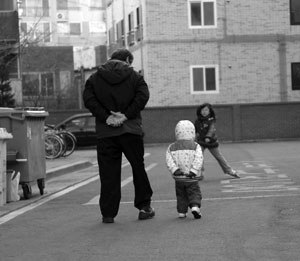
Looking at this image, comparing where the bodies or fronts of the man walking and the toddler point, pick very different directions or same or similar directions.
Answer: same or similar directions

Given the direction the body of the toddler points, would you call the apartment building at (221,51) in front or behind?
in front

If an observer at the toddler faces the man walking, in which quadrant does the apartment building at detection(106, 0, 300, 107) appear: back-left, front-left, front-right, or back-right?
back-right

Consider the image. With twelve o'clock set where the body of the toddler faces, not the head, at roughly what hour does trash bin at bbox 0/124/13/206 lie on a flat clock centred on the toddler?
The trash bin is roughly at 10 o'clock from the toddler.

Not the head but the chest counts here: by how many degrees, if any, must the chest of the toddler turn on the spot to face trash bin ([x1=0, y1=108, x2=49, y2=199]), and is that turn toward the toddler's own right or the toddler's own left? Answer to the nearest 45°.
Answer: approximately 45° to the toddler's own left

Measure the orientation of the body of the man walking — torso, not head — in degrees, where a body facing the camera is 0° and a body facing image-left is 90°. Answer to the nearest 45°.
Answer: approximately 180°

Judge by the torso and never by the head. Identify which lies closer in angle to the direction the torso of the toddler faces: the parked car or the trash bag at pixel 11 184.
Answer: the parked car

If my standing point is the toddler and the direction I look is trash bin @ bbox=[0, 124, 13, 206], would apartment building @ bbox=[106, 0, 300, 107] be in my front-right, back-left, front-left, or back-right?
front-right

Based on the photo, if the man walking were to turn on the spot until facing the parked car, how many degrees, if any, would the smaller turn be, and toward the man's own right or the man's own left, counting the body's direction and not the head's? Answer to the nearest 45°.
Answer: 0° — they already face it

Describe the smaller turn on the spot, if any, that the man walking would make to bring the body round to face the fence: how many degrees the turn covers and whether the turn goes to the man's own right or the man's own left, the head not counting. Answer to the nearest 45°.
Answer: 0° — they already face it

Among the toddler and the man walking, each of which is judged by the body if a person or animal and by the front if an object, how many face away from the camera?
2

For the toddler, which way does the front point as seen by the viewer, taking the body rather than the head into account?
away from the camera

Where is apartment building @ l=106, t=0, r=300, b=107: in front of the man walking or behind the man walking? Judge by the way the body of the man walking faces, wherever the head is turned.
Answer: in front
